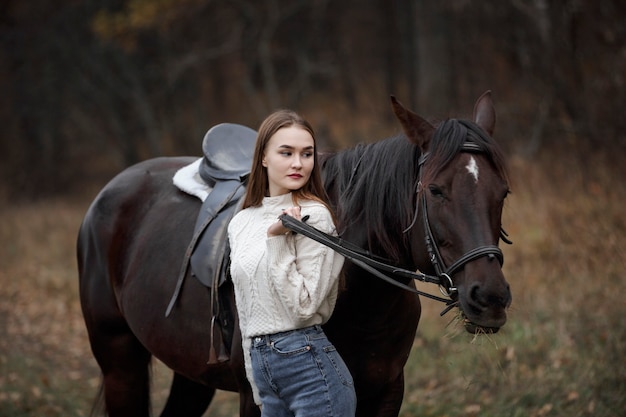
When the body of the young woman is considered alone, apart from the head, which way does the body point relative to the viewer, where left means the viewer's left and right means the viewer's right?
facing the viewer and to the left of the viewer

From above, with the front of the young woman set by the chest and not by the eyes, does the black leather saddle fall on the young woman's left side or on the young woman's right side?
on the young woman's right side
